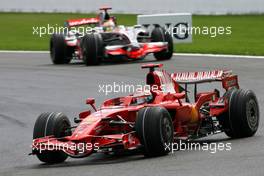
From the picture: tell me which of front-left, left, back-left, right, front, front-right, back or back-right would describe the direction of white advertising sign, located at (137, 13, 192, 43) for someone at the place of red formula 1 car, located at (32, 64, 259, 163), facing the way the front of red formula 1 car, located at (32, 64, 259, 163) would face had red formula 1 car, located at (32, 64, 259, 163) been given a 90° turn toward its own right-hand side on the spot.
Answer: front-right

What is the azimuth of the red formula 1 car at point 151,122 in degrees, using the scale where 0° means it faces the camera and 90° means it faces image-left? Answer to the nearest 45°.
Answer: approximately 45°
